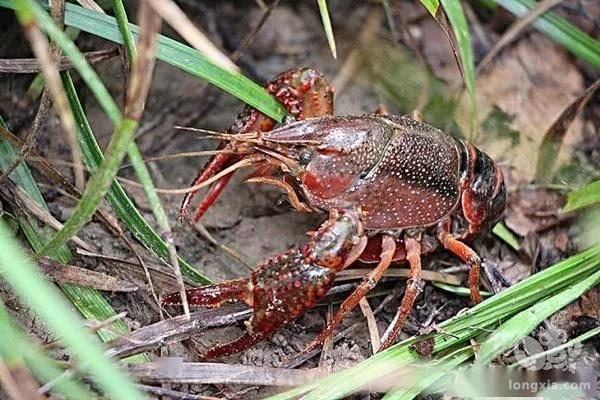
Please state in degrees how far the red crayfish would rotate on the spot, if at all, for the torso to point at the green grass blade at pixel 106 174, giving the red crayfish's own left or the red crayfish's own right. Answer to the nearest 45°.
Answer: approximately 45° to the red crayfish's own left

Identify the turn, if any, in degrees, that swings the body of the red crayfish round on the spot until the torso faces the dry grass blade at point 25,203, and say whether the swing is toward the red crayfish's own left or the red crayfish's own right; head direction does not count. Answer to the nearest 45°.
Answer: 0° — it already faces it

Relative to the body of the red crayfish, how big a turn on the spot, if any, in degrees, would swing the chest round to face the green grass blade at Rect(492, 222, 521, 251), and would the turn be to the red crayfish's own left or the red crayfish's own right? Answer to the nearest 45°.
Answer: approximately 135° to the red crayfish's own right

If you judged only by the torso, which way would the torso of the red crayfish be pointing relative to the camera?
to the viewer's left

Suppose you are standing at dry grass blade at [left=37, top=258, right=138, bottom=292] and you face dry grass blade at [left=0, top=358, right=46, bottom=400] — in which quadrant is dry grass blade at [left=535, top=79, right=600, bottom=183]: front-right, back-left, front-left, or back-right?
back-left
